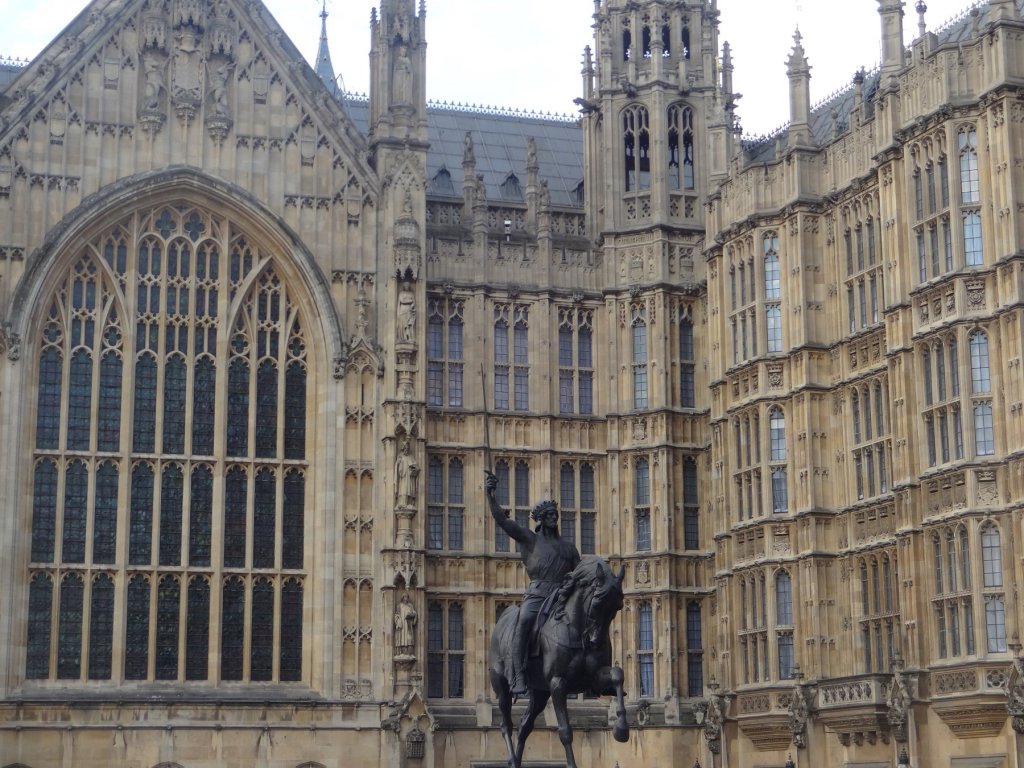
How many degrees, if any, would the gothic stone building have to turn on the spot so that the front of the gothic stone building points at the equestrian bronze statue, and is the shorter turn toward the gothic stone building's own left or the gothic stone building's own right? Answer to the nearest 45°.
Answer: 0° — it already faces it

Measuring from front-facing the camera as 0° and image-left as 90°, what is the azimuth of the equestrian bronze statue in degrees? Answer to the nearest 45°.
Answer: approximately 315°

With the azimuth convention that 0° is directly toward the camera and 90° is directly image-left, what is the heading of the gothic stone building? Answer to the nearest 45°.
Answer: approximately 0°

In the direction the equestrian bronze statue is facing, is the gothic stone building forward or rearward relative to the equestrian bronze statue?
rearward
